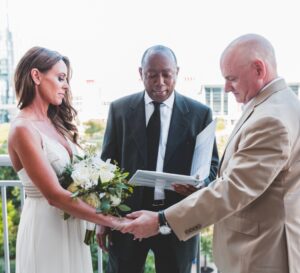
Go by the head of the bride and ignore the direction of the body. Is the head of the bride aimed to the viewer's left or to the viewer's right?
to the viewer's right

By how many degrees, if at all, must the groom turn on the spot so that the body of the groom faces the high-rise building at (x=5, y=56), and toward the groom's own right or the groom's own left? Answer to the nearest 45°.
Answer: approximately 45° to the groom's own right

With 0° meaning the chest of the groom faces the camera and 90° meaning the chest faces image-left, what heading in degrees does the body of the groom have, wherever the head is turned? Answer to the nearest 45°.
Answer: approximately 90°

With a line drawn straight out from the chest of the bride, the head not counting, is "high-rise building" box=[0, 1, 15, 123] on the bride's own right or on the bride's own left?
on the bride's own left

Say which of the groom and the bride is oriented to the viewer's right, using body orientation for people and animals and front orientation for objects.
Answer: the bride

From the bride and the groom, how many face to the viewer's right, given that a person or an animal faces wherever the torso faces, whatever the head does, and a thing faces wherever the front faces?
1

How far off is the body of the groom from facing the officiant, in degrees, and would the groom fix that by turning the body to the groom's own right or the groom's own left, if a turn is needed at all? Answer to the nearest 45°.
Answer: approximately 45° to the groom's own right

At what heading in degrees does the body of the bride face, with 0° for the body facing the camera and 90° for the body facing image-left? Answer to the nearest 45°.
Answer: approximately 270°

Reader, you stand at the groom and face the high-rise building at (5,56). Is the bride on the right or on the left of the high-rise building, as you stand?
left

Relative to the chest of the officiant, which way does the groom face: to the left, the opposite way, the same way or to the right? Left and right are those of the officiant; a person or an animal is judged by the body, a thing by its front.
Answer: to the right

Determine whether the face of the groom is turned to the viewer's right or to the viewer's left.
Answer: to the viewer's left
